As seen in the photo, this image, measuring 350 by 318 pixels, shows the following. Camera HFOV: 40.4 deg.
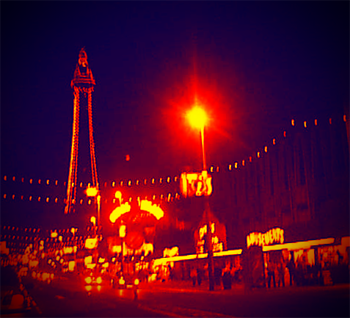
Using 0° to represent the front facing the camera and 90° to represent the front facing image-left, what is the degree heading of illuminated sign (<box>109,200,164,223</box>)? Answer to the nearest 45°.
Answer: approximately 0°

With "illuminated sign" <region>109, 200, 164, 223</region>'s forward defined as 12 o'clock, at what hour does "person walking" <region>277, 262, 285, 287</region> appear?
The person walking is roughly at 11 o'clock from the illuminated sign.

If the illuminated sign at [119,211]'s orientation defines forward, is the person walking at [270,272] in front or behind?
in front

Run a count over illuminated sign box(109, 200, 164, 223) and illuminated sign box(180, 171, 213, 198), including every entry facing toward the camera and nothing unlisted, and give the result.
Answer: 2

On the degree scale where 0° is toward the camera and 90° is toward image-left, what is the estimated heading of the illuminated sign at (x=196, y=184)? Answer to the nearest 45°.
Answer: approximately 0°

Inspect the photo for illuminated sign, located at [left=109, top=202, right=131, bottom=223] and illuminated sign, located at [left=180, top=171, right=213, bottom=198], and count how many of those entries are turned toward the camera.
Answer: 2
